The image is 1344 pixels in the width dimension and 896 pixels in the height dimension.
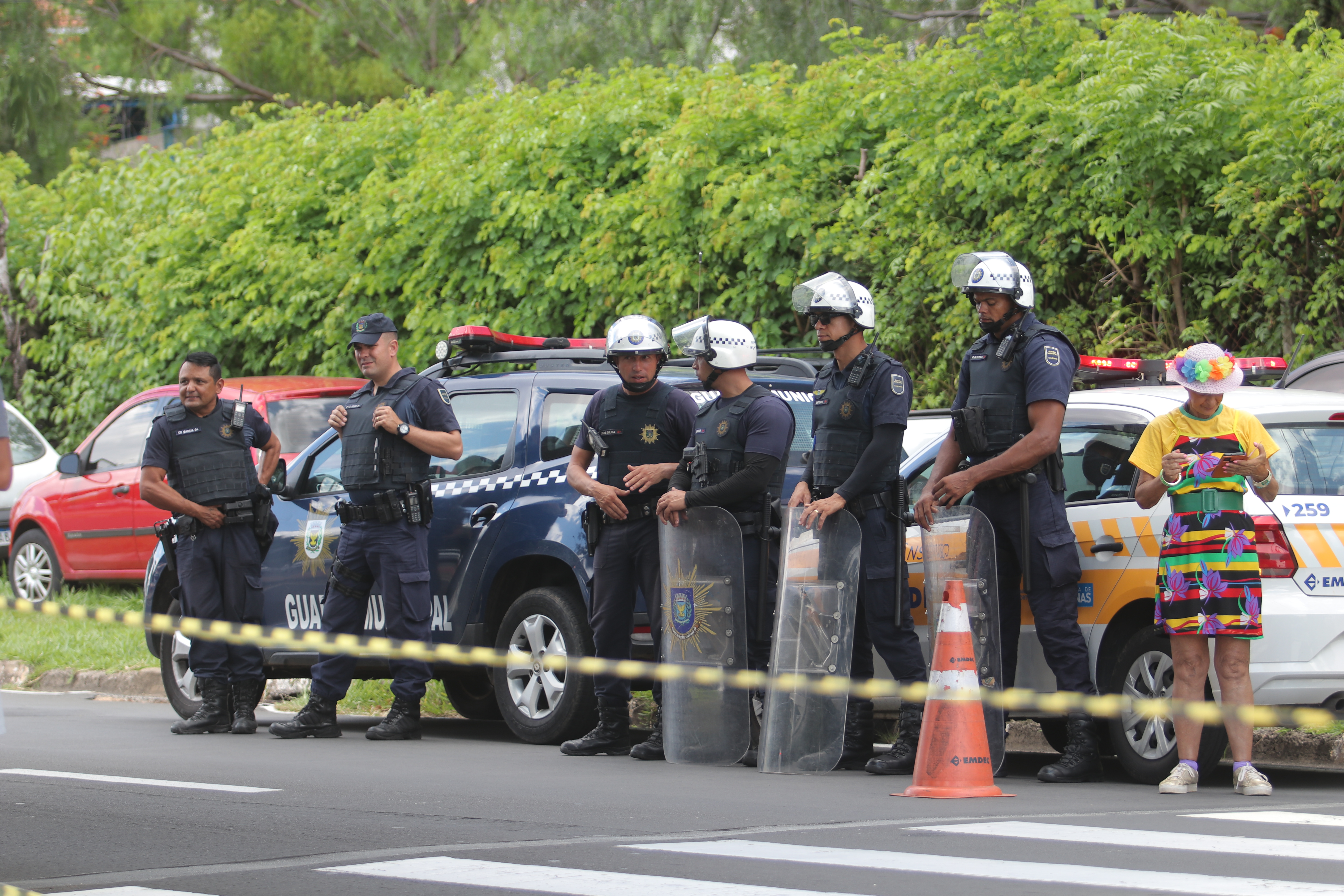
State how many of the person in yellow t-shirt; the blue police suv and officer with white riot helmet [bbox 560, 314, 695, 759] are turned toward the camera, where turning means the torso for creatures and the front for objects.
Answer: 2

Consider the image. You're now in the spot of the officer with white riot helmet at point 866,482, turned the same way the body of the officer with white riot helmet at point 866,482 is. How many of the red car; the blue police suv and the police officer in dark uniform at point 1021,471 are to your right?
2

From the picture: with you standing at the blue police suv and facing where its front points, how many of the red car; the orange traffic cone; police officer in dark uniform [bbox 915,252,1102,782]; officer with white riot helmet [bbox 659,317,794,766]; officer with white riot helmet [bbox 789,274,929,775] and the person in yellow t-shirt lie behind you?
5

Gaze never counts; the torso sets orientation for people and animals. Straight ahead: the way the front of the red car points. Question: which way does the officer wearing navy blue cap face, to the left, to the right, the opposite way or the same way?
to the left

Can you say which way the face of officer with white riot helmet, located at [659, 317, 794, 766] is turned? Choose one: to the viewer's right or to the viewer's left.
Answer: to the viewer's left

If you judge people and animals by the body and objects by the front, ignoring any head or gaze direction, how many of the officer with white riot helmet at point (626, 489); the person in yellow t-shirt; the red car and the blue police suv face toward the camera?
2

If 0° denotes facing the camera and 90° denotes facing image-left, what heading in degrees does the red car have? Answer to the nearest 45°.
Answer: approximately 135°

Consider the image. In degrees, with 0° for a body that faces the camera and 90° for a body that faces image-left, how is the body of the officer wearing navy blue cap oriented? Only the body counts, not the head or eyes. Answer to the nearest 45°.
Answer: approximately 45°
